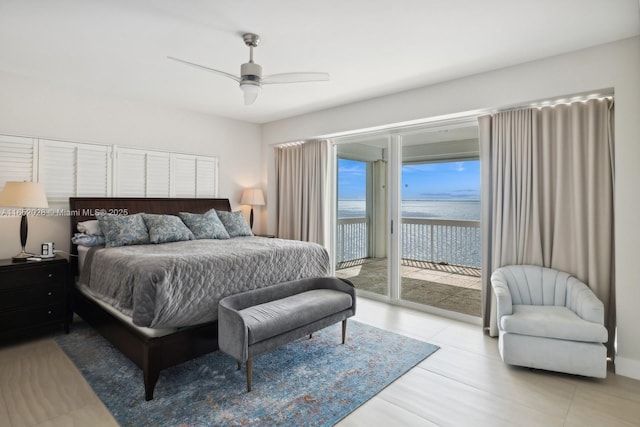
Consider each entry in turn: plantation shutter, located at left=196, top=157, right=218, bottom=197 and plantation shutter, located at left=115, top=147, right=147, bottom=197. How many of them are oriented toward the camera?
2

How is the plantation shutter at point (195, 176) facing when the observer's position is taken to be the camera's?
facing the viewer and to the right of the viewer

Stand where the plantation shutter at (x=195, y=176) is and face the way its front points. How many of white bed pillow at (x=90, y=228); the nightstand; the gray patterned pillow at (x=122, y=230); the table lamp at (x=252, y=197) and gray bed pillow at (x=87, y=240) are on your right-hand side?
4

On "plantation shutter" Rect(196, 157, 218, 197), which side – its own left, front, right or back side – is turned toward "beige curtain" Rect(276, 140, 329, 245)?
left

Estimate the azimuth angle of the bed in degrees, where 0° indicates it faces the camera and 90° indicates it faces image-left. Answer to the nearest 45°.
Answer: approximately 315°

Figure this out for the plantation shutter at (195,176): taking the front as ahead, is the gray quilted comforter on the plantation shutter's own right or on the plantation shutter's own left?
on the plantation shutter's own right

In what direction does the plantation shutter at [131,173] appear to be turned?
toward the camera

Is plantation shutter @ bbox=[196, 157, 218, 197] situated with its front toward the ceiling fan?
yes

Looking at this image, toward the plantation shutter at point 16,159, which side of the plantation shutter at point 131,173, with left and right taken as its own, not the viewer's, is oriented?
right

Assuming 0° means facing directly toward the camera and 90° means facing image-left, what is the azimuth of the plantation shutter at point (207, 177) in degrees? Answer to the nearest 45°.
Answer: approximately 0°

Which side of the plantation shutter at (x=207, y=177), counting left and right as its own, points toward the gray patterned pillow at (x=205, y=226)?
front

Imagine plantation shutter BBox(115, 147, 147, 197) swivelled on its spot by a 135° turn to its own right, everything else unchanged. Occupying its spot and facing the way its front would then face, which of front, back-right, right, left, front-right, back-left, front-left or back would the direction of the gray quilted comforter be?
back-left

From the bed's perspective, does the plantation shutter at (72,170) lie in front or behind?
behind

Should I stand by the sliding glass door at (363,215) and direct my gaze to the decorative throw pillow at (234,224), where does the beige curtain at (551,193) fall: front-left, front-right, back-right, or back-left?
back-left

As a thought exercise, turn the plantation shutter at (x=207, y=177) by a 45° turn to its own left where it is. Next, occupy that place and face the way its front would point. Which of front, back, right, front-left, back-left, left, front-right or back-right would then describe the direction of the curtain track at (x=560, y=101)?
front

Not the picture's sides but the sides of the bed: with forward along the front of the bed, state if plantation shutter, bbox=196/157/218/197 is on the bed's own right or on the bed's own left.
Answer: on the bed's own left

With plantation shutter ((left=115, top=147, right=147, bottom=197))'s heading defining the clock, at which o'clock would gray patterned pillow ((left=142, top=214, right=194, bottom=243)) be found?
The gray patterned pillow is roughly at 11 o'clock from the plantation shutter.

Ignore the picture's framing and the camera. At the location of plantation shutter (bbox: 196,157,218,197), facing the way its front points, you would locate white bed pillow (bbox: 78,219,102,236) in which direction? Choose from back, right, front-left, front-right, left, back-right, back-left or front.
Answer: front-right

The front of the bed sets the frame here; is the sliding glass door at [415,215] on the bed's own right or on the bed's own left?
on the bed's own left
